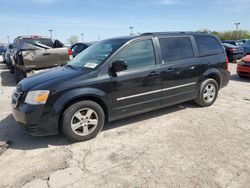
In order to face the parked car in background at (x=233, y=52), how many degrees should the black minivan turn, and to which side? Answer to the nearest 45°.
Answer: approximately 180°

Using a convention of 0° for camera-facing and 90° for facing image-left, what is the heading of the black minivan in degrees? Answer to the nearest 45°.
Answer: approximately 45°

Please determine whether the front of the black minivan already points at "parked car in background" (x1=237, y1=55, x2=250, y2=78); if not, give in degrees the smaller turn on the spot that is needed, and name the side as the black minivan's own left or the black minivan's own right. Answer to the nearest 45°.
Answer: approximately 180°
